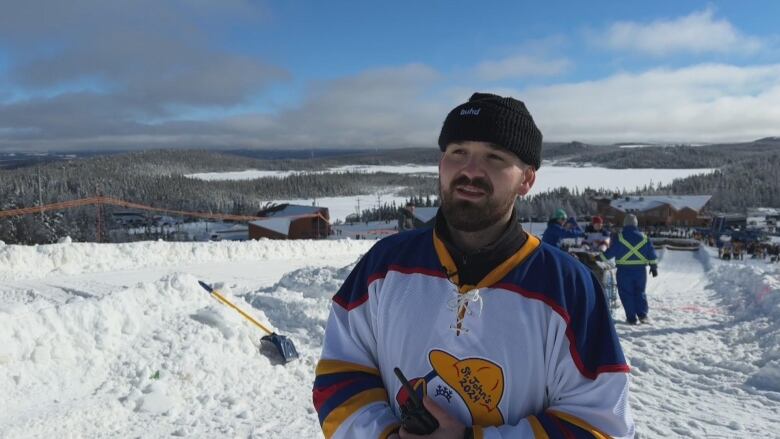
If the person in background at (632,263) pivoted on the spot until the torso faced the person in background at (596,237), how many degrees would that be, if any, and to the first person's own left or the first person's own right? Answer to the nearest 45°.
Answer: approximately 45° to the first person's own left

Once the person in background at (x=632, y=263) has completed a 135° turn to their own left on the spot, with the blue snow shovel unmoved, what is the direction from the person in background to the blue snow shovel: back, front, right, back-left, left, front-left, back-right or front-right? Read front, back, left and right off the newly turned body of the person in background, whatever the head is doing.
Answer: front

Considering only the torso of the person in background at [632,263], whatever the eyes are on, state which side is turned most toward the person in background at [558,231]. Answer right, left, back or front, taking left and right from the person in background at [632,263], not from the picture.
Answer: left

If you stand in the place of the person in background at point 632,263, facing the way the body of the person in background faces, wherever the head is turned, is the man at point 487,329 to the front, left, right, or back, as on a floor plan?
back

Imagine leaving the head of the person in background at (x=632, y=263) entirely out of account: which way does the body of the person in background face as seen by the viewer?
away from the camera
